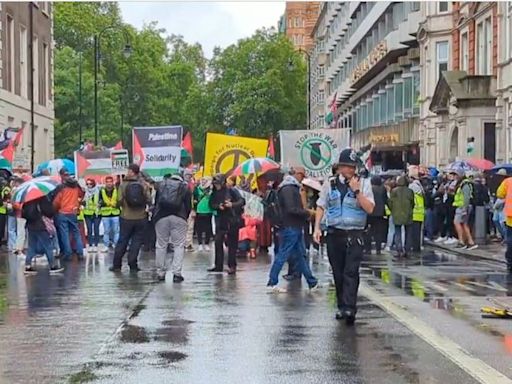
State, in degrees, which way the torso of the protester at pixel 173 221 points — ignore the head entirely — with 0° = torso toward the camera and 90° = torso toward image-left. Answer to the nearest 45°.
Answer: approximately 180°

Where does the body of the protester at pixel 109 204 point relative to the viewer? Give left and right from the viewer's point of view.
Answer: facing the viewer

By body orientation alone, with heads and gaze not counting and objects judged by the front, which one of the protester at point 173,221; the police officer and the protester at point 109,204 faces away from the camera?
the protester at point 173,221

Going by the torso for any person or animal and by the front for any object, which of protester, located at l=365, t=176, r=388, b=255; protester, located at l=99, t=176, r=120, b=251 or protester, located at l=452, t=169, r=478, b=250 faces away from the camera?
protester, located at l=365, t=176, r=388, b=255

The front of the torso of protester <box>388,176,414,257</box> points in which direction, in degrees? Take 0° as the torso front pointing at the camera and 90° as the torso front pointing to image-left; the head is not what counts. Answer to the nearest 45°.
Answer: approximately 180°

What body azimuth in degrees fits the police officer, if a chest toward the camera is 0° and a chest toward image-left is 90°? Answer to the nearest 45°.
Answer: approximately 0°

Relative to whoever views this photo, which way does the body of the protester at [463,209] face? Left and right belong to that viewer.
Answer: facing to the left of the viewer

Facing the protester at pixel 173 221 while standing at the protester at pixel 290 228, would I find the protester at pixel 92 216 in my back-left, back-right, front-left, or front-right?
front-right

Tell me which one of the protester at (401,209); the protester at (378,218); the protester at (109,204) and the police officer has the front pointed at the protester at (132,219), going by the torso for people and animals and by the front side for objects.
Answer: the protester at (109,204)

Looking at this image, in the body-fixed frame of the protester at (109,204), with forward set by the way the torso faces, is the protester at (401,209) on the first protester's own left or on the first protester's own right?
on the first protester's own left
